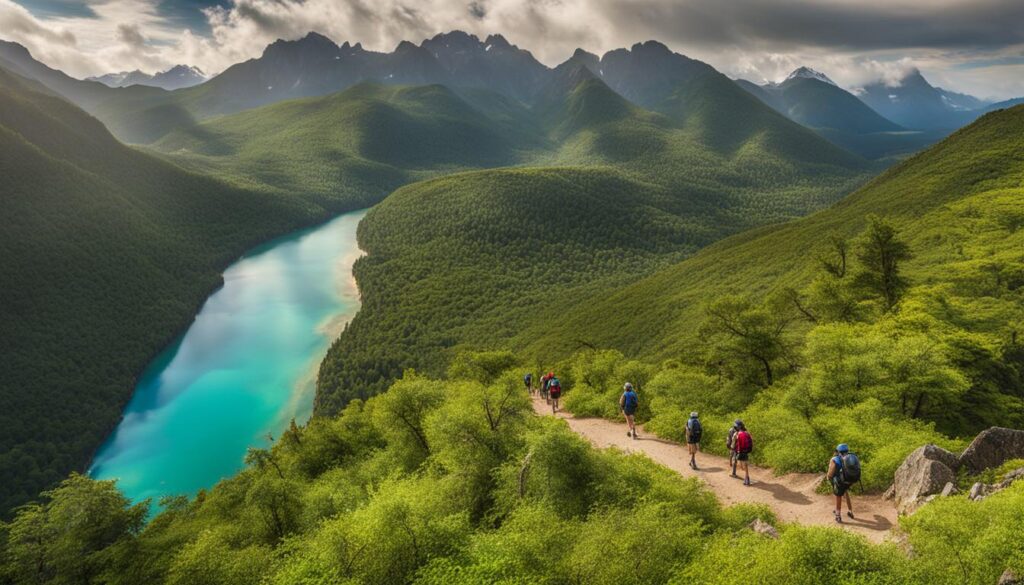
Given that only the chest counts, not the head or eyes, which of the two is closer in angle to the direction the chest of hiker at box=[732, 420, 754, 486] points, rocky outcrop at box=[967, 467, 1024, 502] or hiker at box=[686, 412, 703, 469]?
the hiker

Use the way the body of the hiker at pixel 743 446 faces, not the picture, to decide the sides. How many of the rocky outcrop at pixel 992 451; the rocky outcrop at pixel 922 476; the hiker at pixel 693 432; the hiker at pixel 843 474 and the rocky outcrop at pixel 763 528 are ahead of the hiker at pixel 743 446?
1

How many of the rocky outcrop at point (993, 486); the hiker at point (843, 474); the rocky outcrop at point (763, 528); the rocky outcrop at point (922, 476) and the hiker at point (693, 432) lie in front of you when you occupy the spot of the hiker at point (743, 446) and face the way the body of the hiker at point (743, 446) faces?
1

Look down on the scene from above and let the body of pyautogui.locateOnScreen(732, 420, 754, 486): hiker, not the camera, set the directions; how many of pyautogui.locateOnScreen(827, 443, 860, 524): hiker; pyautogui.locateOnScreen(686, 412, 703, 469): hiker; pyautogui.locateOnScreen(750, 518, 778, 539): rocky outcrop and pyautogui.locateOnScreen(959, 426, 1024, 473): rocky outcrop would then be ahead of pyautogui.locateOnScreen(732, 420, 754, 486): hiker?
1

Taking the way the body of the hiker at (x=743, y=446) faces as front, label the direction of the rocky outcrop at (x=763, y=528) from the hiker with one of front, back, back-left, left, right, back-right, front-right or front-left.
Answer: back-left

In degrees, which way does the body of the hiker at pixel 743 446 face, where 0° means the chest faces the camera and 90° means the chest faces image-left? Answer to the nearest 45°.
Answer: approximately 135°

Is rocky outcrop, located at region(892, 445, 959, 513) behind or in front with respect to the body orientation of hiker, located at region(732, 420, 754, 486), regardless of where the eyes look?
behind

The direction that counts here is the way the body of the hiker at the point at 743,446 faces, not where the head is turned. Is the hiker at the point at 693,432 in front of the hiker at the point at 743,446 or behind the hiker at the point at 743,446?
in front

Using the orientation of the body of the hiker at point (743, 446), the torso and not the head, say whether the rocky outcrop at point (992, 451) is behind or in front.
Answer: behind
